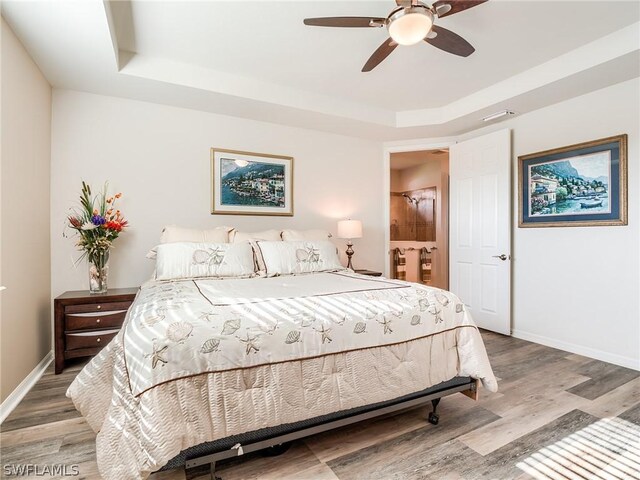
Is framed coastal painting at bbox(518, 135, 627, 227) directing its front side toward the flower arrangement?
yes

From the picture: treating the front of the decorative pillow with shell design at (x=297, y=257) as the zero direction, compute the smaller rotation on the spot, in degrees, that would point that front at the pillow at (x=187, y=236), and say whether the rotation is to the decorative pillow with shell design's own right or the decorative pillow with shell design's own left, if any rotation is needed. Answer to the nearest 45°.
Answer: approximately 90° to the decorative pillow with shell design's own right

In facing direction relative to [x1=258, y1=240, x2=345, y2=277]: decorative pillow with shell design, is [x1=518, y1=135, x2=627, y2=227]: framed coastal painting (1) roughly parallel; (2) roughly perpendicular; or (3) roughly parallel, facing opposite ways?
roughly perpendicular

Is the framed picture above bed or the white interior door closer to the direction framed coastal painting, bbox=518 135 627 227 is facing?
the framed picture above bed

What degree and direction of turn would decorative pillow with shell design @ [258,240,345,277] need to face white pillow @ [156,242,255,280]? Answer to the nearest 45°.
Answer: approximately 90° to its right

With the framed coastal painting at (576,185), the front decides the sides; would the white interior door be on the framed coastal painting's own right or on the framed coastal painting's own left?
on the framed coastal painting's own right

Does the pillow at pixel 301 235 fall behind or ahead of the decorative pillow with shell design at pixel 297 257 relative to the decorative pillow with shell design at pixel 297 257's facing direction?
behind

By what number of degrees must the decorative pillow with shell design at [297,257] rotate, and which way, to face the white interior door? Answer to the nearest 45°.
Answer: approximately 90° to its left

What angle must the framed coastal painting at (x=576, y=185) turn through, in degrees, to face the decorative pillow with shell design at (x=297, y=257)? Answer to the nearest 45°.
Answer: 0° — it already faces it

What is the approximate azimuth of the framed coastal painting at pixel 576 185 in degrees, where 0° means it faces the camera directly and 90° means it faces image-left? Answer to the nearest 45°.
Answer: approximately 45°

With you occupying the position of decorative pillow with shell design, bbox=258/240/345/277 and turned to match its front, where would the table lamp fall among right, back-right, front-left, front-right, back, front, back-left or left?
back-left

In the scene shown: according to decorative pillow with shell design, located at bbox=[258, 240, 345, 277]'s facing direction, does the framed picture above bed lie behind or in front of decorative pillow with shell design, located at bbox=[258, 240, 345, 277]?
behind
